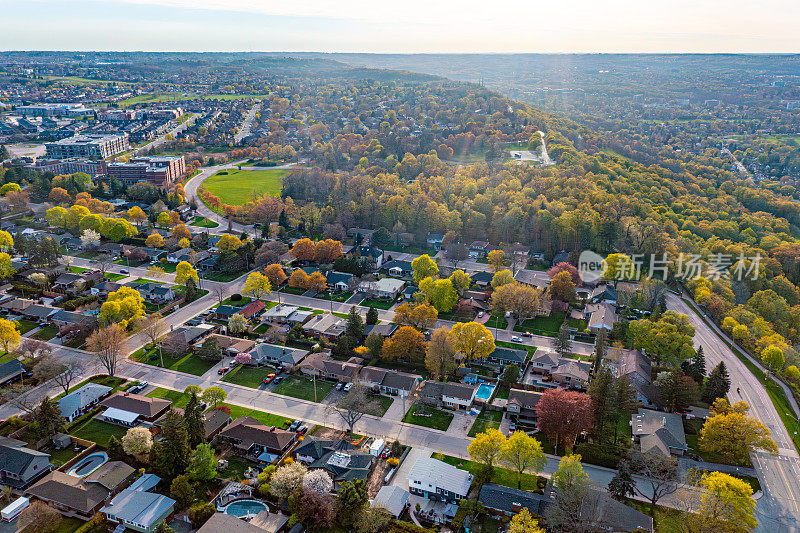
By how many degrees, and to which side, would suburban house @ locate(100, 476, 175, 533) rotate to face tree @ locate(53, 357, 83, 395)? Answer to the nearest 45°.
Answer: approximately 135° to its right

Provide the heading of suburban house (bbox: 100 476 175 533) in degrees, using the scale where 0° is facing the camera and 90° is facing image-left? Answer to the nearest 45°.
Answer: approximately 45°

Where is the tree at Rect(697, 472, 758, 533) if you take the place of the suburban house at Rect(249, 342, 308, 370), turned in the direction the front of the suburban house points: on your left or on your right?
on your left

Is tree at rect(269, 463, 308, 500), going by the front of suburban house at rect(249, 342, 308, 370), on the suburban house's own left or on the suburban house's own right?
on the suburban house's own left

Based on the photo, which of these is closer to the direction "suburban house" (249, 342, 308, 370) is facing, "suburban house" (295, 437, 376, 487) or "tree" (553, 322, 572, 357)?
the suburban house

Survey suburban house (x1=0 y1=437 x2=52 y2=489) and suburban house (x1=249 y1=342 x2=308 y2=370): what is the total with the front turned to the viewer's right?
0

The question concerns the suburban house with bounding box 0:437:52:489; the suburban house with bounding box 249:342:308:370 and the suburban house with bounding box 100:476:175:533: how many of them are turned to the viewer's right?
0

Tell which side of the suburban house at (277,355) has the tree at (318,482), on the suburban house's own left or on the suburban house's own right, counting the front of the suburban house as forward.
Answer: on the suburban house's own left

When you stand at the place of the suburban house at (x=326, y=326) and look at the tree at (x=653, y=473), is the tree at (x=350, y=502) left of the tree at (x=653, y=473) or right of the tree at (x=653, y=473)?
right

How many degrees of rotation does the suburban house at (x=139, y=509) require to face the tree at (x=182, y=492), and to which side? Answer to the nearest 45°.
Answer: approximately 135° to its left

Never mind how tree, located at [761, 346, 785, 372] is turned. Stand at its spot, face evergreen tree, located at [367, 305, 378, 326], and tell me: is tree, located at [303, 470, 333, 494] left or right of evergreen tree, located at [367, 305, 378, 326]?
left
